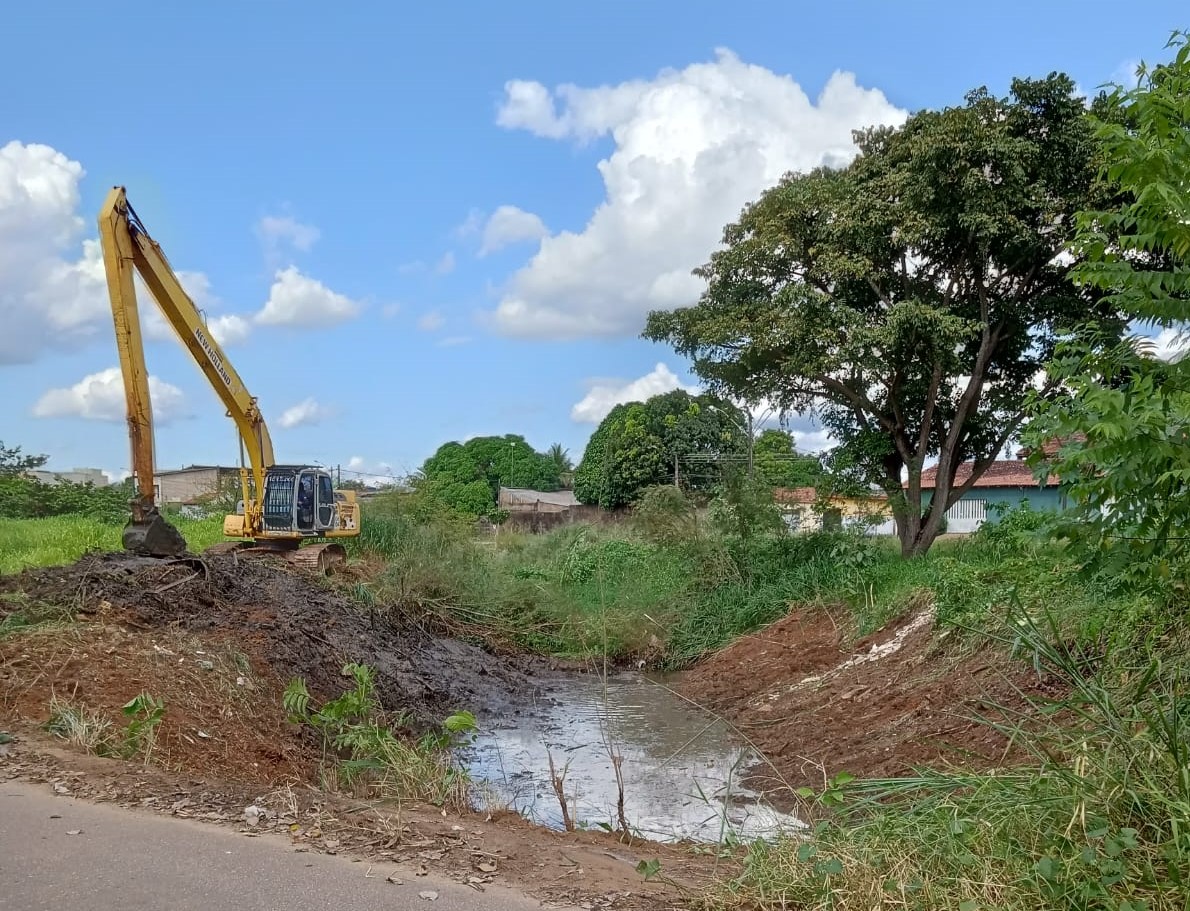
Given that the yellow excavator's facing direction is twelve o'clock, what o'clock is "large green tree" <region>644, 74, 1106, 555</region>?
The large green tree is roughly at 8 o'clock from the yellow excavator.

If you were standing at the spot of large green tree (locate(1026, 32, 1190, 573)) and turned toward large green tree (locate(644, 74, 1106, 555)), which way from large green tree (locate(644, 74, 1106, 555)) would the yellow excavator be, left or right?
left

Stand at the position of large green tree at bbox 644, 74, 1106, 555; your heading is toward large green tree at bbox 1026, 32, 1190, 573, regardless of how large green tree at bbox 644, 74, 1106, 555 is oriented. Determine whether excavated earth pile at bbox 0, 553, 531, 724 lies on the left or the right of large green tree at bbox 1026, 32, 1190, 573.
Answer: right

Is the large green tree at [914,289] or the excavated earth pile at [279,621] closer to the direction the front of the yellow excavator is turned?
the excavated earth pile
